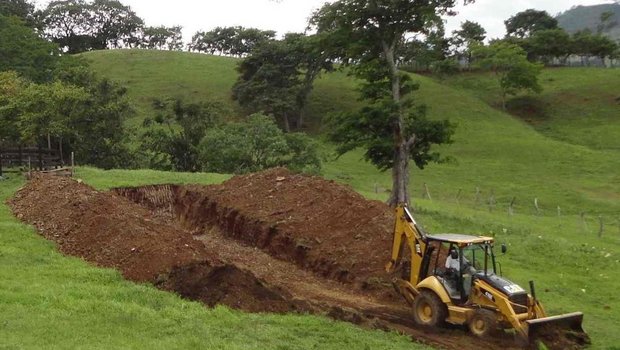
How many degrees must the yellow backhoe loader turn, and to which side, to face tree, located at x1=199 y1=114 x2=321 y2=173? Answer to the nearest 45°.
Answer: approximately 180°

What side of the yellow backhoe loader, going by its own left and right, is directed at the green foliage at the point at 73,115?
back

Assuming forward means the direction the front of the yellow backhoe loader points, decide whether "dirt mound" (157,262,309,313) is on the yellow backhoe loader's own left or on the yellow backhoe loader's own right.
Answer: on the yellow backhoe loader's own right

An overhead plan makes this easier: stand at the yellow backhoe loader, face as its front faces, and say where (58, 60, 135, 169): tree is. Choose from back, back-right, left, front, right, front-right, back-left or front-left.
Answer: back

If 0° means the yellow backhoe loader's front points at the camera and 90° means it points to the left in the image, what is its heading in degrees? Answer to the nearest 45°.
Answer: approximately 315°

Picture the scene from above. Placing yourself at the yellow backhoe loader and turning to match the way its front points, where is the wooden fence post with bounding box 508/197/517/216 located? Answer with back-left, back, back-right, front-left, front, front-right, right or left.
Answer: back-left

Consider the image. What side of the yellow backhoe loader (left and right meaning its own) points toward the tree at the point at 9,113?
back

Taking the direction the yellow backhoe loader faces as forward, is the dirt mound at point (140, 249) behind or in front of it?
behind

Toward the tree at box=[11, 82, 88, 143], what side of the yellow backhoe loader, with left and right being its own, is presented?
back

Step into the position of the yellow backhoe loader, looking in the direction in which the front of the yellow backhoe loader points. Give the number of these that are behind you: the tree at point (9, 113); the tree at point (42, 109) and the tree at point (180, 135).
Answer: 3

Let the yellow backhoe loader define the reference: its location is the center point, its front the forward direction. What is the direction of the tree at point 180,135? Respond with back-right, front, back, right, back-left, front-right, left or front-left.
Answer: back
